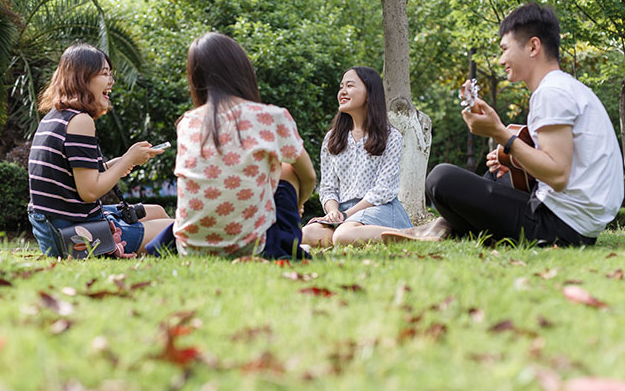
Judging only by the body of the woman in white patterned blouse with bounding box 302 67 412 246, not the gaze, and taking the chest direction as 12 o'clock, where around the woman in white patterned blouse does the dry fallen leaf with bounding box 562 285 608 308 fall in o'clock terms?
The dry fallen leaf is roughly at 10 o'clock from the woman in white patterned blouse.

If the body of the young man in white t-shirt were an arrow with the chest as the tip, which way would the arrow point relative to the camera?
to the viewer's left

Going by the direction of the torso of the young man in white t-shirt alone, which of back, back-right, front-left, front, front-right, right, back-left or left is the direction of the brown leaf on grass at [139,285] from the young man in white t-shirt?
front-left

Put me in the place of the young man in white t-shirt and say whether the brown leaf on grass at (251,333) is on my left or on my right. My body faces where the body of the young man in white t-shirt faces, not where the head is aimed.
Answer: on my left

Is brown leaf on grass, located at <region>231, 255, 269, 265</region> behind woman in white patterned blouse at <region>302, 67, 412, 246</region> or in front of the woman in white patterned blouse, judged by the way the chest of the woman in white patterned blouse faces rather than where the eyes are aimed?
in front

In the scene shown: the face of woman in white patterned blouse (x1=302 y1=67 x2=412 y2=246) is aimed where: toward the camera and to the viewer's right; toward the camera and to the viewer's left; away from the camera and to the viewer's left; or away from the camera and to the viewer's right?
toward the camera and to the viewer's left

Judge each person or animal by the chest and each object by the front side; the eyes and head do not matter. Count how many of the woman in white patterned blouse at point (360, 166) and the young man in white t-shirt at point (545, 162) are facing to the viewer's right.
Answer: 0

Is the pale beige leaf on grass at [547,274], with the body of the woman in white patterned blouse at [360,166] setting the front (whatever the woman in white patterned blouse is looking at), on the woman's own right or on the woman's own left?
on the woman's own left

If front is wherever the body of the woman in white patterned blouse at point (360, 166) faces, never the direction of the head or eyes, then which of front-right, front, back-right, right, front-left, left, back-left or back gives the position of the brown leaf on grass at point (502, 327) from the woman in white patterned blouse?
front-left

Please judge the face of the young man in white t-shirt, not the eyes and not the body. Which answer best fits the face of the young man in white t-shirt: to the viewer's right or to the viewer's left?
to the viewer's left

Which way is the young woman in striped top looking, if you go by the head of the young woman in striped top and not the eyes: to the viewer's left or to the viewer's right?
to the viewer's right

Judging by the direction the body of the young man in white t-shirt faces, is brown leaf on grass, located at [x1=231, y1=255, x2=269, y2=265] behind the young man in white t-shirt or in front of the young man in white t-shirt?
in front
